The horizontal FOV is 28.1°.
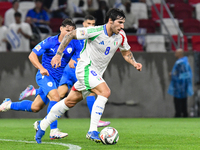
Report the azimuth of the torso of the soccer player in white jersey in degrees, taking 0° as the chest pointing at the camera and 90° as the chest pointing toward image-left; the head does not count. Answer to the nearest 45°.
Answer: approximately 315°

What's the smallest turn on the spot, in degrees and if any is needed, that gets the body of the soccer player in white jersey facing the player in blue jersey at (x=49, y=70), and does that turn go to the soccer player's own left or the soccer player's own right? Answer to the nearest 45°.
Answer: approximately 180°

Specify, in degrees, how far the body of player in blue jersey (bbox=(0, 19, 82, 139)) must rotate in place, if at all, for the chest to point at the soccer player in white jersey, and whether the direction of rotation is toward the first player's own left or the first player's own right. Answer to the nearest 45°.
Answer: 0° — they already face them

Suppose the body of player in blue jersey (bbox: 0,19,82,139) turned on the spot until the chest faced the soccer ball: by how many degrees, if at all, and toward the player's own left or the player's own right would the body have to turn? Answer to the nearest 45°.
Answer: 0° — they already face it

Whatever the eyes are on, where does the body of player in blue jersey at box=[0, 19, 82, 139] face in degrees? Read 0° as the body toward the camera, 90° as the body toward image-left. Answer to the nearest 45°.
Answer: approximately 315°
